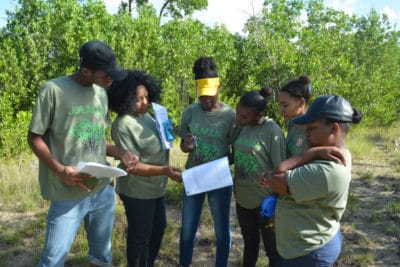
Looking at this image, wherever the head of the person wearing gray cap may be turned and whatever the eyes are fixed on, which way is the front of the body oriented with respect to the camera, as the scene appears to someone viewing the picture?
to the viewer's left

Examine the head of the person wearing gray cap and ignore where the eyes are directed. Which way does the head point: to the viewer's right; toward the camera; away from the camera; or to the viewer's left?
to the viewer's left

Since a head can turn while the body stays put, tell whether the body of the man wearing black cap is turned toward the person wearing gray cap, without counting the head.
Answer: yes

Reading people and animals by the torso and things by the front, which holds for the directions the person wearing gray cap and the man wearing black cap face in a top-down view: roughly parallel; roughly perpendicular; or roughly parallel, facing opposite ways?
roughly parallel, facing opposite ways

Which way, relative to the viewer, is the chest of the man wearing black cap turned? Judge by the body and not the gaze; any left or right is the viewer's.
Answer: facing the viewer and to the right of the viewer

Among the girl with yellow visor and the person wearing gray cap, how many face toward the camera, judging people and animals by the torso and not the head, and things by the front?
1

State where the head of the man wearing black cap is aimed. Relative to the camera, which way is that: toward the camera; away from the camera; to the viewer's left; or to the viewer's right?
to the viewer's right

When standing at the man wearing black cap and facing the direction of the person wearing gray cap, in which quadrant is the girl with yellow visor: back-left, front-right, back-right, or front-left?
front-left

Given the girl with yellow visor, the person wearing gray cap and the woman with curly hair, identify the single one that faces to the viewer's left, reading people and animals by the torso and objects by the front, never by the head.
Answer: the person wearing gray cap

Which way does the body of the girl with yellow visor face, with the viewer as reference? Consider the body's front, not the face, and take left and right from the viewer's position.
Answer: facing the viewer

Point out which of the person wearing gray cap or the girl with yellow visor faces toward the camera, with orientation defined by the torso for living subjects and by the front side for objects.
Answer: the girl with yellow visor

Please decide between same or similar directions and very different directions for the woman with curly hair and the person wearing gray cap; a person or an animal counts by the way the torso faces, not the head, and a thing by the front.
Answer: very different directions

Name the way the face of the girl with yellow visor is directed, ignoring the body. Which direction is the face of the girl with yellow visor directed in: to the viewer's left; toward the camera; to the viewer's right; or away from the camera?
toward the camera

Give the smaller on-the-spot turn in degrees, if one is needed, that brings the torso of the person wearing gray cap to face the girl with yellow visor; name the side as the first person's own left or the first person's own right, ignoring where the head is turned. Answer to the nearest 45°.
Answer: approximately 45° to the first person's own right
